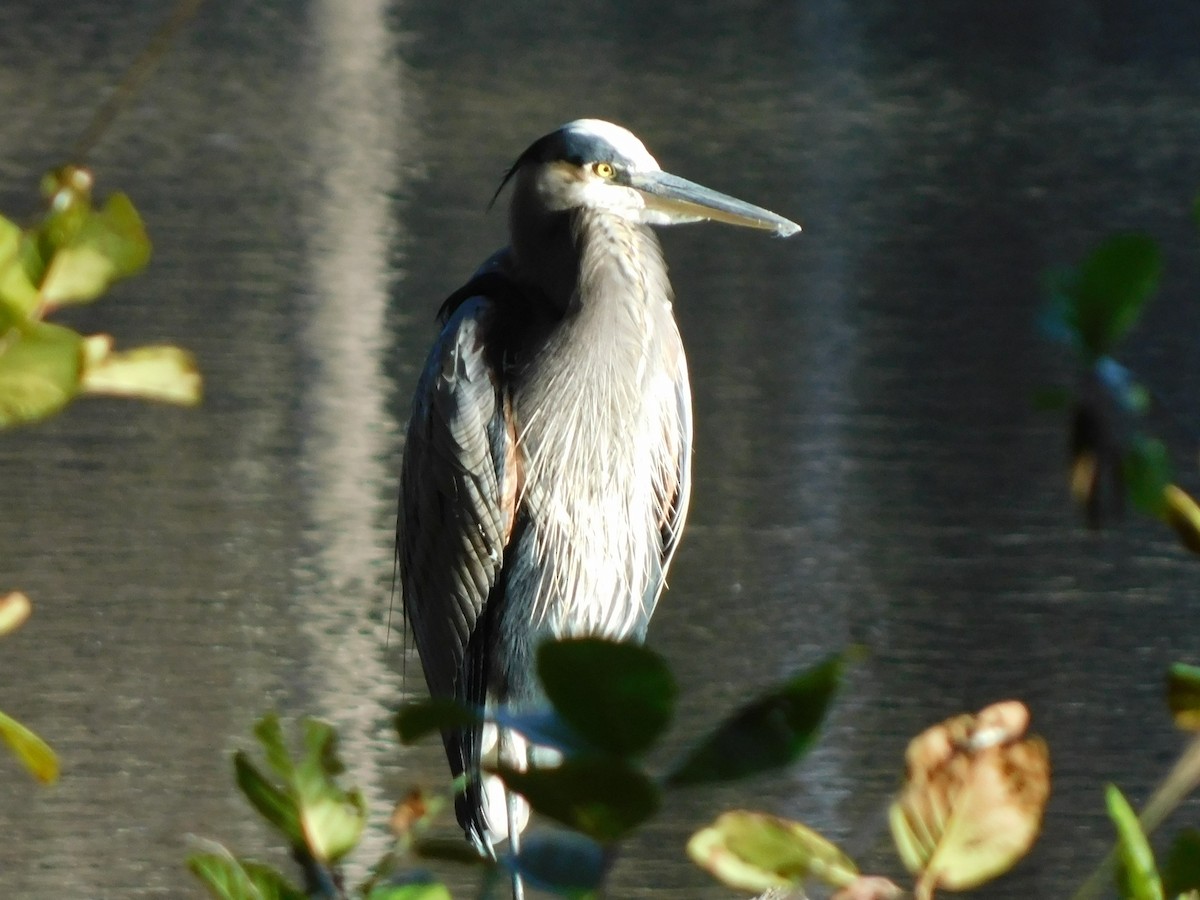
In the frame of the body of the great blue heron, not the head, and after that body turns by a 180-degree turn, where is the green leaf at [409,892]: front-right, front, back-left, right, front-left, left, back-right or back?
back-left

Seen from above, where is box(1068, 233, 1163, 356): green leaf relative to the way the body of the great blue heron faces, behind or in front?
in front

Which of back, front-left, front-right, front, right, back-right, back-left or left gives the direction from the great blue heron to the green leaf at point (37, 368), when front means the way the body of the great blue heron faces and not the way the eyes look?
front-right

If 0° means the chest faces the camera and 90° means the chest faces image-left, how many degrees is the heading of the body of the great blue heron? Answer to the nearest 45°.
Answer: approximately 315°

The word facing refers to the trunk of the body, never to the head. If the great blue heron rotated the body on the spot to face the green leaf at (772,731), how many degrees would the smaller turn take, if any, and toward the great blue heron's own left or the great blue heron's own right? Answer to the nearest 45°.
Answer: approximately 45° to the great blue heron's own right

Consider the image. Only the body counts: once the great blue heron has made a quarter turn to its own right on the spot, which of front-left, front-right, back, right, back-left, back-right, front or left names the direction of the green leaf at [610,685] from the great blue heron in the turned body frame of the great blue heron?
front-left

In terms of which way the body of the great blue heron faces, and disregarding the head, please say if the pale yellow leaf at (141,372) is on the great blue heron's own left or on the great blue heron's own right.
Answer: on the great blue heron's own right

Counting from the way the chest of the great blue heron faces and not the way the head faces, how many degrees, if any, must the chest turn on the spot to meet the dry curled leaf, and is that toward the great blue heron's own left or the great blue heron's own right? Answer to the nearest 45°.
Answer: approximately 45° to the great blue heron's own right

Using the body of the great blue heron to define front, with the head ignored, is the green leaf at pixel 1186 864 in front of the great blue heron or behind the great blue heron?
in front

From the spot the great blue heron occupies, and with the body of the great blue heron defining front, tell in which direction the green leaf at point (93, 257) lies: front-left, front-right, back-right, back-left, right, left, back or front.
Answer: front-right
